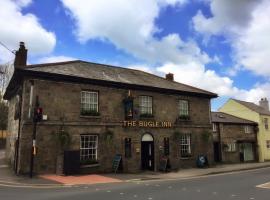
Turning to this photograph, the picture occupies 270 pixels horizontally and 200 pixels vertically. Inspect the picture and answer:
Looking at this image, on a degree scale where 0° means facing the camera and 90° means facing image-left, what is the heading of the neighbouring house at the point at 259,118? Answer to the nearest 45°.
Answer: approximately 315°

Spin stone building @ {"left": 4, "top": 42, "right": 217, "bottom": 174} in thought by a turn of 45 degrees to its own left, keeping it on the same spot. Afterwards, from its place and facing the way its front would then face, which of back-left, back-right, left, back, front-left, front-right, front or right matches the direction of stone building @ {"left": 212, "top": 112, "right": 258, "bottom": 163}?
front-left

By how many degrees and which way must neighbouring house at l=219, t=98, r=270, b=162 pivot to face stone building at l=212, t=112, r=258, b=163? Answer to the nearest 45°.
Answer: approximately 90° to its right

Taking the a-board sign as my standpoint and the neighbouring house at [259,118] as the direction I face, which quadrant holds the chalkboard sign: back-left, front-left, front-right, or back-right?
front-right

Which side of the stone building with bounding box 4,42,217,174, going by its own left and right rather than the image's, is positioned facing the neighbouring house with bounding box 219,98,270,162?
left

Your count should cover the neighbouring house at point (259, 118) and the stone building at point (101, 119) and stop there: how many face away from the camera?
0

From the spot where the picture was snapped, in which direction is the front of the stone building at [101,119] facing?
facing the viewer and to the right of the viewer

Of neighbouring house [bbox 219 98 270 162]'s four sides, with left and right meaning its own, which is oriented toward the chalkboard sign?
right

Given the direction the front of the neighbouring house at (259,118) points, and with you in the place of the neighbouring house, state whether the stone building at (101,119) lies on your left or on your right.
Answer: on your right
